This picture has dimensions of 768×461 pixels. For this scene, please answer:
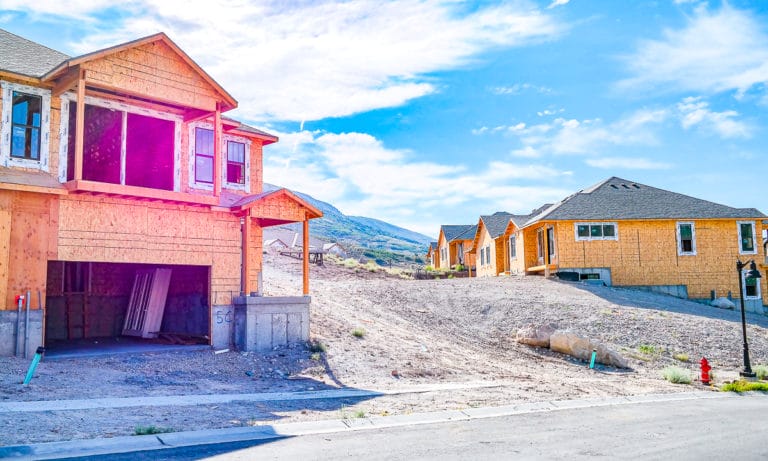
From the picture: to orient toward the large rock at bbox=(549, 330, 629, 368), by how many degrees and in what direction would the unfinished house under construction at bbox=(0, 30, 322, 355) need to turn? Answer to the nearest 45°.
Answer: approximately 90° to its left

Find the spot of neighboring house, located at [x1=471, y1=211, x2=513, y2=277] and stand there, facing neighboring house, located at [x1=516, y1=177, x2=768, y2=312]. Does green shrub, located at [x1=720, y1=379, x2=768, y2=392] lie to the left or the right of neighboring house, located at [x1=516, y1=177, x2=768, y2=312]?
right

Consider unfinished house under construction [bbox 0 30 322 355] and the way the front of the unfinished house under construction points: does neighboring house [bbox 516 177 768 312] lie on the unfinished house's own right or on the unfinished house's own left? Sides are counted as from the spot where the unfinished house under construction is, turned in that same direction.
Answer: on the unfinished house's own left

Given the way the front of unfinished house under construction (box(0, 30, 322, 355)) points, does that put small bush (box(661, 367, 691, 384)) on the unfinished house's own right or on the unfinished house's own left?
on the unfinished house's own left

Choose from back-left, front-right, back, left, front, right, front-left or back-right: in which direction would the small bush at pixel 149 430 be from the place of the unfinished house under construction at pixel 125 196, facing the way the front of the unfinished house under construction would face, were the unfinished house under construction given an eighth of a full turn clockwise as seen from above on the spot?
front-left

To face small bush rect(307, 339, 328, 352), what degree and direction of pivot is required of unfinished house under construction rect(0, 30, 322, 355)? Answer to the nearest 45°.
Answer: approximately 90° to its left

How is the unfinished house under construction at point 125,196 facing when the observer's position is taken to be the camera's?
facing the viewer

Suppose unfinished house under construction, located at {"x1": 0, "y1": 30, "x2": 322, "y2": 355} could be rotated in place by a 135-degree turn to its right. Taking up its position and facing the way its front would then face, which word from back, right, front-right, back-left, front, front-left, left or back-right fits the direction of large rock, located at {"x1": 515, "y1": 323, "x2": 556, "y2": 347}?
back-right
